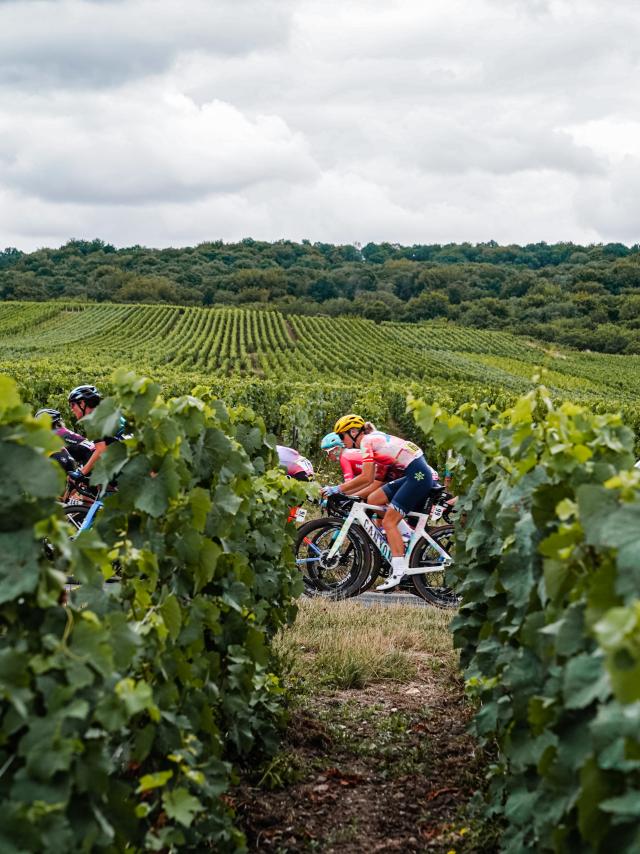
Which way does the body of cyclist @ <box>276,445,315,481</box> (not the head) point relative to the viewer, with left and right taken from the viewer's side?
facing to the left of the viewer

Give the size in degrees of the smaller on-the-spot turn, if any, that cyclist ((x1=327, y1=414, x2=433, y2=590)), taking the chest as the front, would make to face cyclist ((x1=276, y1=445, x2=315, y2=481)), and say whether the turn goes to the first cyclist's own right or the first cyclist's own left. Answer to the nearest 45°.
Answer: approximately 45° to the first cyclist's own right

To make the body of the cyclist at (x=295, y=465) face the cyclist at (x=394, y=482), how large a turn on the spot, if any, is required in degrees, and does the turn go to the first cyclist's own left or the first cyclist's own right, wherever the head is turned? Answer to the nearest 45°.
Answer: approximately 135° to the first cyclist's own left

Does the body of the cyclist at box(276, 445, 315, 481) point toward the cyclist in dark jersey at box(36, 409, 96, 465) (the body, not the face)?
yes

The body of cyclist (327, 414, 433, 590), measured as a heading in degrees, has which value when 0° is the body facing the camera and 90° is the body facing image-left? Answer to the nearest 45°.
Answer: approximately 90°

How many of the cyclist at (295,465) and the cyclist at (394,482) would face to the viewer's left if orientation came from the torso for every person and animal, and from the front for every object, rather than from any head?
2

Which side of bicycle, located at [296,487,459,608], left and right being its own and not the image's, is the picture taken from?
left

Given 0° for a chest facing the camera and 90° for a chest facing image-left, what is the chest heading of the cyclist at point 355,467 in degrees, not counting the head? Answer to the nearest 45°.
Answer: approximately 90°

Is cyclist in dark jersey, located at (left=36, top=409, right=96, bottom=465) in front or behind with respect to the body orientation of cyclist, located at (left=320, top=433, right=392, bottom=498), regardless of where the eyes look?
in front
